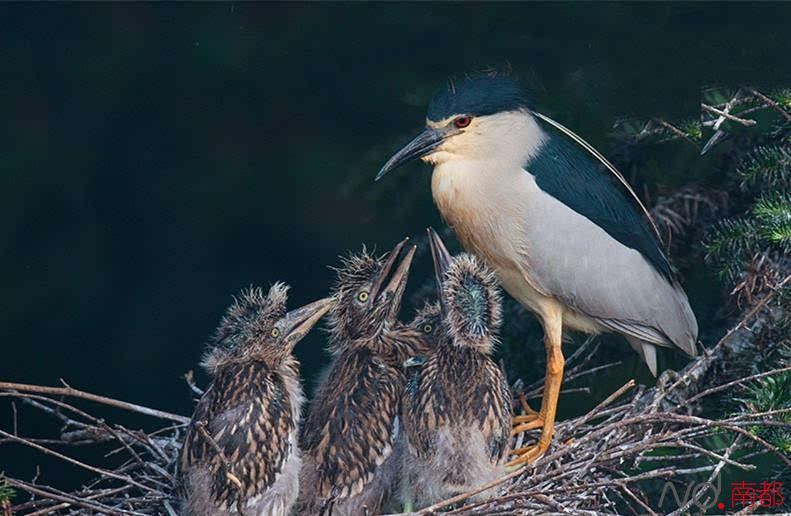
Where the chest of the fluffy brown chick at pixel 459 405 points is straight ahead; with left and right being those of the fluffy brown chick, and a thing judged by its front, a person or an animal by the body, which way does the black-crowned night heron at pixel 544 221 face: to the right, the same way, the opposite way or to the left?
to the left

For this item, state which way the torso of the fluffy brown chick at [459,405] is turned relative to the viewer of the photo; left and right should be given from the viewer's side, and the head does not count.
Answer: facing away from the viewer

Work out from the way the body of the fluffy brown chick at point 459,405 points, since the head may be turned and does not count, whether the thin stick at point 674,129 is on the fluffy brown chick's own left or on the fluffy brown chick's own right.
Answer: on the fluffy brown chick's own right

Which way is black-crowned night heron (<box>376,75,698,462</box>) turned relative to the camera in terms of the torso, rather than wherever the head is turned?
to the viewer's left

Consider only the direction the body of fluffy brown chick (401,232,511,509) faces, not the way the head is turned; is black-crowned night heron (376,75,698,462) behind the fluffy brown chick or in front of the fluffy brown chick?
in front

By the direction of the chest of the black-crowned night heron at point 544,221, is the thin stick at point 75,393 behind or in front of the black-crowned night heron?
in front

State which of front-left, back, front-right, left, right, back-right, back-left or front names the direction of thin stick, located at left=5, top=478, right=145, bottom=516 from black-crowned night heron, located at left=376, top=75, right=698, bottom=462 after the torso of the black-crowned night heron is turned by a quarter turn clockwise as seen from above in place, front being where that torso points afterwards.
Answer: back-left

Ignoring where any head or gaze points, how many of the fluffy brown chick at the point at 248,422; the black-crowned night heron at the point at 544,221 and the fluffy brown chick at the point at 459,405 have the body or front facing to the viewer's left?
1

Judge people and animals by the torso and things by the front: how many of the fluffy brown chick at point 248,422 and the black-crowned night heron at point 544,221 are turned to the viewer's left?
1

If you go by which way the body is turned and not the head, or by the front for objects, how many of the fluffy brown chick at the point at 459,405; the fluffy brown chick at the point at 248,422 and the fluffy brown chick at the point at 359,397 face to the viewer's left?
0

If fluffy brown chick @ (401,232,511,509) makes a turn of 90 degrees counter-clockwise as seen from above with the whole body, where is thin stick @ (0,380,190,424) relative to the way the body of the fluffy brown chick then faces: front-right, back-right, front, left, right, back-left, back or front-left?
front
